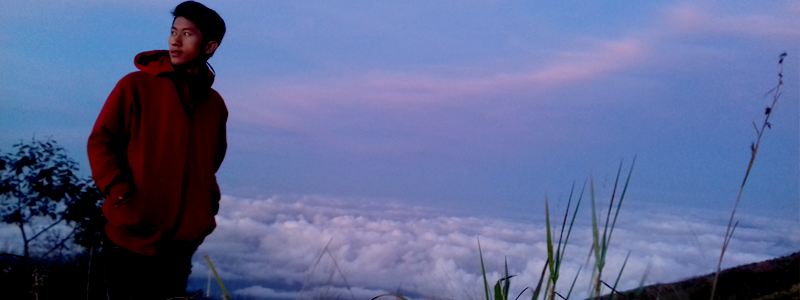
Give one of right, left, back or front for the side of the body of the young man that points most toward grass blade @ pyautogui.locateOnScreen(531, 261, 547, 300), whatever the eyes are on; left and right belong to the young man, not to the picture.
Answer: front

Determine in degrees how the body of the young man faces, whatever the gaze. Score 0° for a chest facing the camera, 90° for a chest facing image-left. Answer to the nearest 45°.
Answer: approximately 315°
